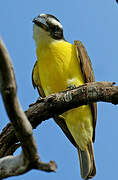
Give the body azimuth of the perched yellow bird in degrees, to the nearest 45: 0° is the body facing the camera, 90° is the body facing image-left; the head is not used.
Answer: approximately 45°
